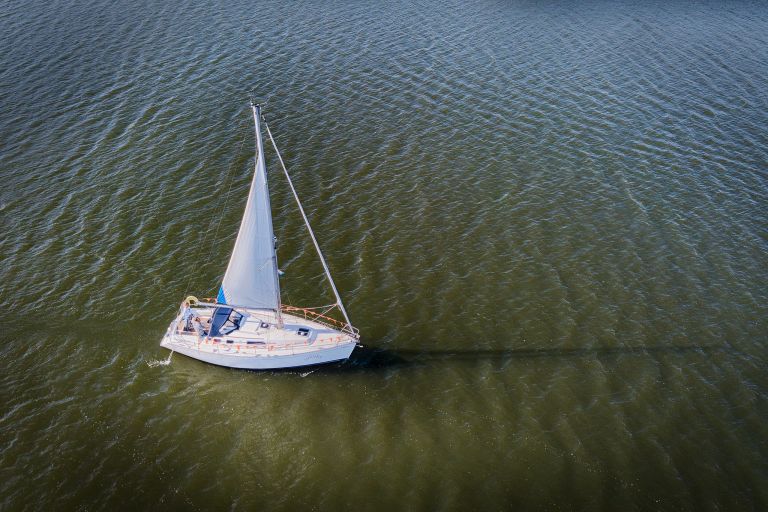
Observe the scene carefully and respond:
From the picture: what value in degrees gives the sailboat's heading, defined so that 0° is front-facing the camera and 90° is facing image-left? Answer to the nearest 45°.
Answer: approximately 270°
